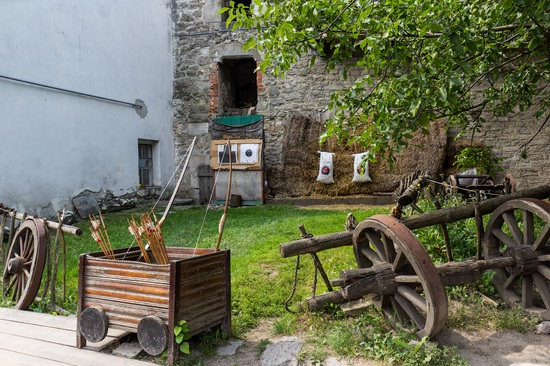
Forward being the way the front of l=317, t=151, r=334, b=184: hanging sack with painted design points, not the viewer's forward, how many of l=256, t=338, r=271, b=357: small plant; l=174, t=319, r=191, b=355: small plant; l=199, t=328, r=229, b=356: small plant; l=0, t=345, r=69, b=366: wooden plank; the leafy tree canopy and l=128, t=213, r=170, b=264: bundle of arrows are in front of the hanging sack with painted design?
6

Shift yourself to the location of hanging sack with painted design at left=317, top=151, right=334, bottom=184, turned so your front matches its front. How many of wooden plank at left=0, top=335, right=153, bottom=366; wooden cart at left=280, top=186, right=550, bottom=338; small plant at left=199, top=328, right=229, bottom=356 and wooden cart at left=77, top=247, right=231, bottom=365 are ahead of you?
4

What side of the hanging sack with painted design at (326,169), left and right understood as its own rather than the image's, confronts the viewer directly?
front

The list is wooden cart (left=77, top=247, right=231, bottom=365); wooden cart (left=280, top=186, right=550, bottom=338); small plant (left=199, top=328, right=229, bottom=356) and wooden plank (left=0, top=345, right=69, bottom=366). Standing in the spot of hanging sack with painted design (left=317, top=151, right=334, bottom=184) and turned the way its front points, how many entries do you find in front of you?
4

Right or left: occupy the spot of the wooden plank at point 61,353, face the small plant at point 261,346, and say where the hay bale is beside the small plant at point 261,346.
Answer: left

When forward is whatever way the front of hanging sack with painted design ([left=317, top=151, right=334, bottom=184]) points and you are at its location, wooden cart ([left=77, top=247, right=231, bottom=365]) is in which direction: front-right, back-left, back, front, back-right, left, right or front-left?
front

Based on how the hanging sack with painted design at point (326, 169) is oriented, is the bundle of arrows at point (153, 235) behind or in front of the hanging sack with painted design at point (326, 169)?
in front

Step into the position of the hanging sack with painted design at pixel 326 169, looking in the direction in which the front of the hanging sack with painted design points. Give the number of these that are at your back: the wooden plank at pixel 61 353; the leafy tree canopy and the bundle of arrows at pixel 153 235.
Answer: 0

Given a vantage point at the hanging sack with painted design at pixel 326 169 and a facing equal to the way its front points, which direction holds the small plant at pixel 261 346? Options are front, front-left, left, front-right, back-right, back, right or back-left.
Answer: front

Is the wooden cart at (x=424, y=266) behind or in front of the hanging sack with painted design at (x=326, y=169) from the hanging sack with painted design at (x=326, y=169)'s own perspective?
in front

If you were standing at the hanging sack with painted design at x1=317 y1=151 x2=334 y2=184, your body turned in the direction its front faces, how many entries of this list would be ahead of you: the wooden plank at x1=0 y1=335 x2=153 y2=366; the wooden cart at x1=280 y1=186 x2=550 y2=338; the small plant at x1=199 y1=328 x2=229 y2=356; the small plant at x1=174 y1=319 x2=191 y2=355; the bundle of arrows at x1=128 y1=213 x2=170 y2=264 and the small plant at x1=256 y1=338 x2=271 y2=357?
6

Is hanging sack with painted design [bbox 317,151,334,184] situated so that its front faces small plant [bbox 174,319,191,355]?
yes

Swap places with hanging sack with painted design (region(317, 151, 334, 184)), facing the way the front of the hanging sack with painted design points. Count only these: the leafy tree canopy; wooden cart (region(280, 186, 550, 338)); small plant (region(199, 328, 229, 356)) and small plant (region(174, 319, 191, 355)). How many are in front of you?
4

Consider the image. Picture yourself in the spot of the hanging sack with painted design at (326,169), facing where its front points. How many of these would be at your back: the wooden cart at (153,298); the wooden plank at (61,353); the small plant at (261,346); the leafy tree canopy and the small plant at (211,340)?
0

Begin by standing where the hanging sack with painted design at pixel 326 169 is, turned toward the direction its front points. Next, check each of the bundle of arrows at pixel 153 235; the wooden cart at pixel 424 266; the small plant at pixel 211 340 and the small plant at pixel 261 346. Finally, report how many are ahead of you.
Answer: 4

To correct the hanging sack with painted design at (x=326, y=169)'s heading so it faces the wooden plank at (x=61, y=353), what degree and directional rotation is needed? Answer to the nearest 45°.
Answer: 0° — it already faces it
